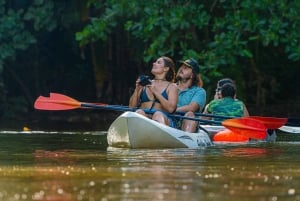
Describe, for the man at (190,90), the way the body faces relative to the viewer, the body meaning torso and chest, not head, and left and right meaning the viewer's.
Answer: facing the viewer and to the left of the viewer

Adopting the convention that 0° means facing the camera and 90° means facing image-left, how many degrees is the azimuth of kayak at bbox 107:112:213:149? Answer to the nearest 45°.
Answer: approximately 45°

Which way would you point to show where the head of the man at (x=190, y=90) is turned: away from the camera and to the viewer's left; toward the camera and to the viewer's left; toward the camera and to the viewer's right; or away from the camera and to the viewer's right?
toward the camera and to the viewer's left
